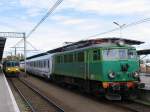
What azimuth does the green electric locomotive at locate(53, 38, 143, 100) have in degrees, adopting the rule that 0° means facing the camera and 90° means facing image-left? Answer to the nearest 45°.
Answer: approximately 315°
